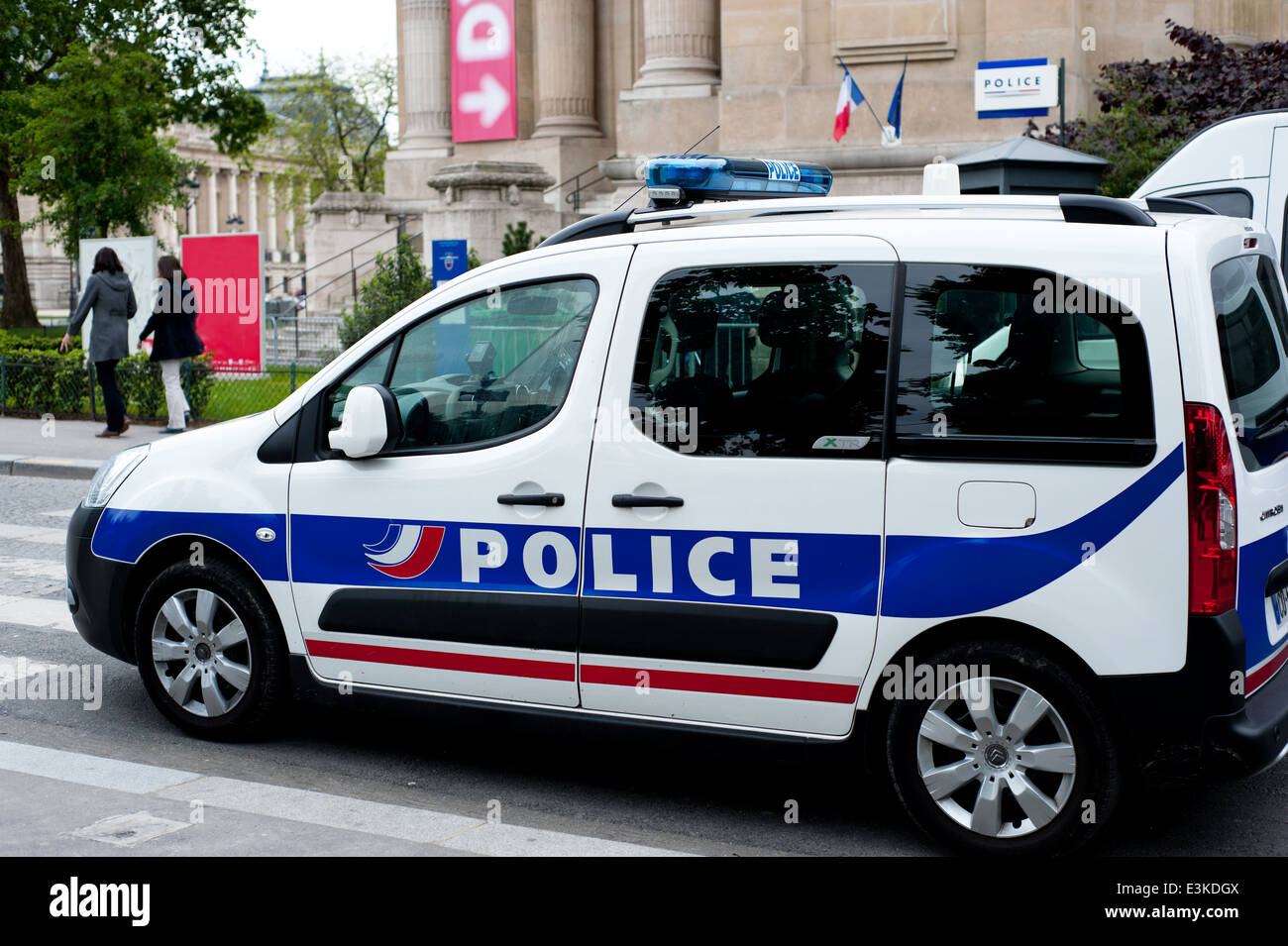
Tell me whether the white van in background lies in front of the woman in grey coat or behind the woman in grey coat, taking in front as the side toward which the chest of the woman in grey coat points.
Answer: behind

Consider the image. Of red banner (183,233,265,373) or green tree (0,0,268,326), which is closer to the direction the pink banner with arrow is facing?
the red banner

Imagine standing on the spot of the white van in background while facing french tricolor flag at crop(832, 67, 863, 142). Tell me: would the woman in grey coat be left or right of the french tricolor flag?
left

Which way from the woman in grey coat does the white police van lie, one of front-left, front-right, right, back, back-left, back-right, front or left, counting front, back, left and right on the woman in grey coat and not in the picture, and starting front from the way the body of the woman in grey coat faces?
back-left

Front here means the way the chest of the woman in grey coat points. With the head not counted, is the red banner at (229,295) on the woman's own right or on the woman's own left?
on the woman's own right

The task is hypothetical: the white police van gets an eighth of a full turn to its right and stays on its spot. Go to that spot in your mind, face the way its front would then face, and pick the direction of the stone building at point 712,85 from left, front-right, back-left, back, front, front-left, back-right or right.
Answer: front

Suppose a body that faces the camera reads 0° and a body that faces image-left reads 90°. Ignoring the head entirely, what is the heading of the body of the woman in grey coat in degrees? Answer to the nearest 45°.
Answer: approximately 135°

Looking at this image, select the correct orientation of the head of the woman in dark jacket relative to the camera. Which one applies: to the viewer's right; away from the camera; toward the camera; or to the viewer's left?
away from the camera

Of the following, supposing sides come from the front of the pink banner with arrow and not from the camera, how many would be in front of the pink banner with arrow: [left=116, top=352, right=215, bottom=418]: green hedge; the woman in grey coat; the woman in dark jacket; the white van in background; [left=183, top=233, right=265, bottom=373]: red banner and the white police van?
6

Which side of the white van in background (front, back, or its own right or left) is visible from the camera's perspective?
left

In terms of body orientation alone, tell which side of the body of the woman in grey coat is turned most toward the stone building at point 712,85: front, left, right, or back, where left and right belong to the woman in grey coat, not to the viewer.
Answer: right

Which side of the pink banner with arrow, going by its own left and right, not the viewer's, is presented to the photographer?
front

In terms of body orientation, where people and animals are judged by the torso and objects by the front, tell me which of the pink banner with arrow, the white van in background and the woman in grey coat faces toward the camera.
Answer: the pink banner with arrow

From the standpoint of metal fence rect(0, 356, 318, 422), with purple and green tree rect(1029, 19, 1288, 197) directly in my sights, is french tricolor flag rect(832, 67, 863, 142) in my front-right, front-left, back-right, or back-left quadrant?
front-left
